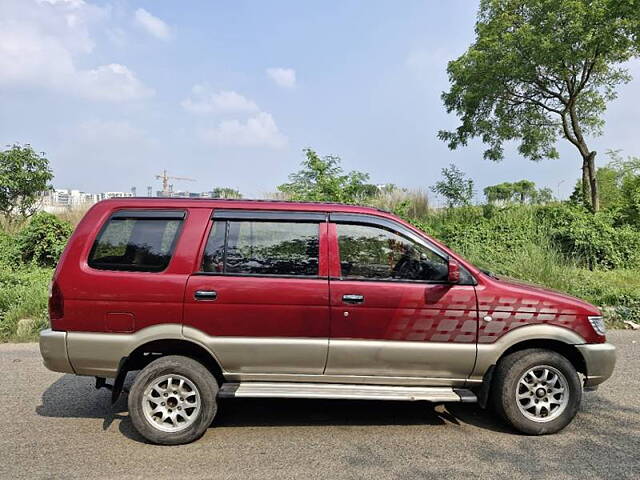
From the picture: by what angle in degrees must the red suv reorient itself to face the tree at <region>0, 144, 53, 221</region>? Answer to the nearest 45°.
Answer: approximately 135° to its left

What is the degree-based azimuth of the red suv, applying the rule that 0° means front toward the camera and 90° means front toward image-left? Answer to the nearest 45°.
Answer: approximately 270°

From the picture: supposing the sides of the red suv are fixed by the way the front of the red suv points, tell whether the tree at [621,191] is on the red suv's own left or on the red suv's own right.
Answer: on the red suv's own left

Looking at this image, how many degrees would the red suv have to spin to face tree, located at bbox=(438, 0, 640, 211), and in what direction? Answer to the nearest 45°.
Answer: approximately 45° to its left

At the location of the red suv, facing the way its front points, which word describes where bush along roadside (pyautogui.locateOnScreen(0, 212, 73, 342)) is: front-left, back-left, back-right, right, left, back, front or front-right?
back-left

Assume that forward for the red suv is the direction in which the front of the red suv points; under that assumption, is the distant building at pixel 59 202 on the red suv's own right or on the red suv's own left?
on the red suv's own left

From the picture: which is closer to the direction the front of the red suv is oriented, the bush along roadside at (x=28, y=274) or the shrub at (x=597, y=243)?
the shrub

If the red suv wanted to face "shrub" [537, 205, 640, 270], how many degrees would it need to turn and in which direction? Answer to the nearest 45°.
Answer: approximately 45° to its left

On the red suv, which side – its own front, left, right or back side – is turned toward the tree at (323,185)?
left

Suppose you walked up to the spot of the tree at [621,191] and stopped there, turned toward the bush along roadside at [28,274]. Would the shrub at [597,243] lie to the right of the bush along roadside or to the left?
left
